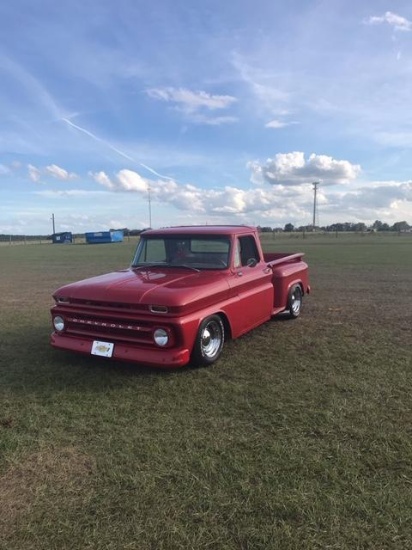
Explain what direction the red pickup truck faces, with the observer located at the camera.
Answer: facing the viewer and to the left of the viewer
